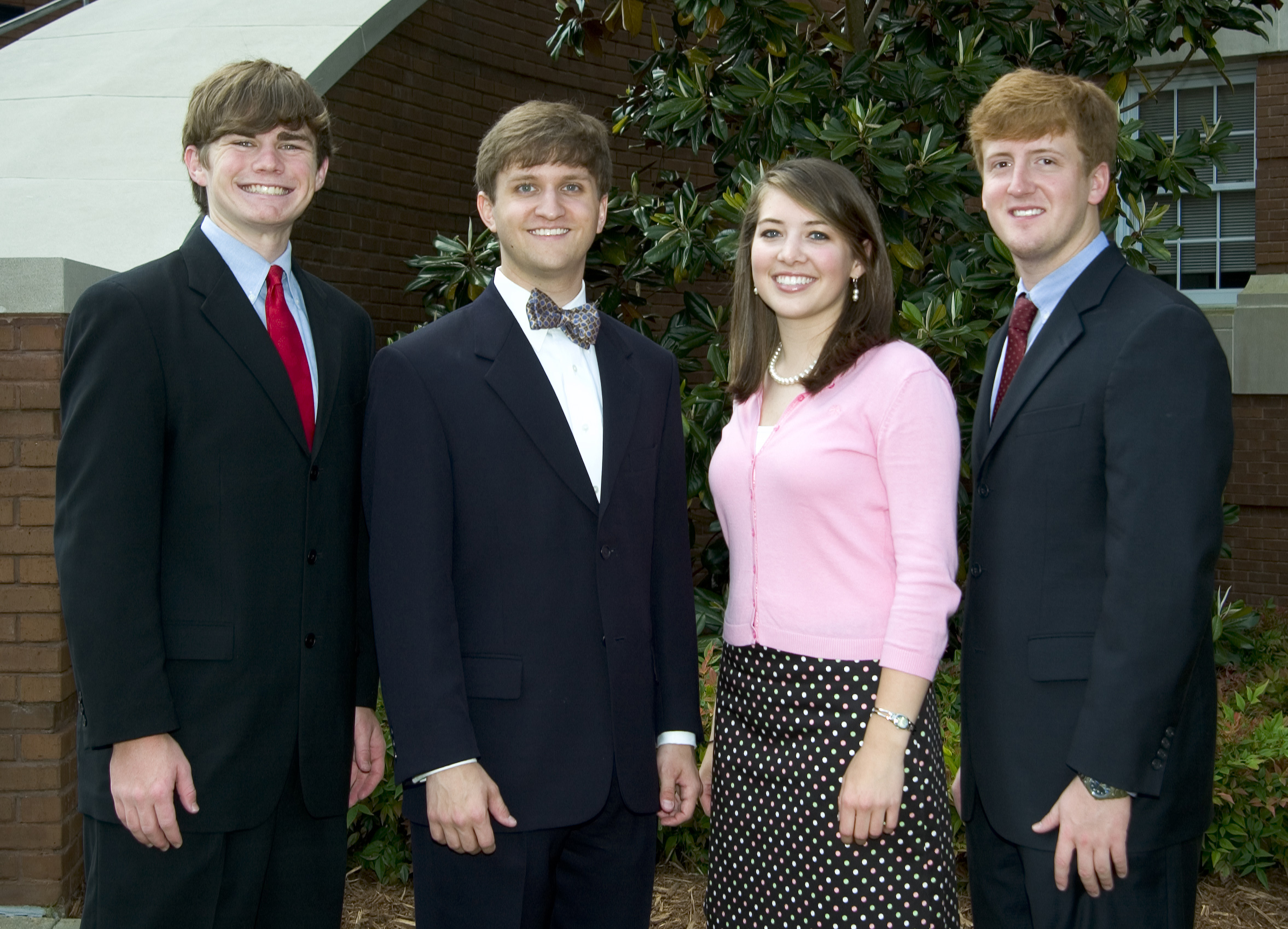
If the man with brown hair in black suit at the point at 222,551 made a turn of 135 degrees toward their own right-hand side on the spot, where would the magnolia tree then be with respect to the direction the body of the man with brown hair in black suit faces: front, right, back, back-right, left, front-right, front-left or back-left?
back-right

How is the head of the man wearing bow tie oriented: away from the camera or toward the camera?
toward the camera

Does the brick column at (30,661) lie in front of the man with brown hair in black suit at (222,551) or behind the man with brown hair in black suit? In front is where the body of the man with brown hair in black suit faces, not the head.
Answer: behind

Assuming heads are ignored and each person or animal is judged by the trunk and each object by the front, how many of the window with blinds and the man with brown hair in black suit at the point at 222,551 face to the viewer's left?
0

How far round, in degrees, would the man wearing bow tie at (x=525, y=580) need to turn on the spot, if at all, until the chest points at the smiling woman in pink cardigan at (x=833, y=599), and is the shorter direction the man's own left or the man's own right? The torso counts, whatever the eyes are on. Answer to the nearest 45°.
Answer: approximately 45° to the man's own left

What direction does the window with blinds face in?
toward the camera

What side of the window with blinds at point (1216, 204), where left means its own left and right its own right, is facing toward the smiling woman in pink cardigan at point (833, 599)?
front

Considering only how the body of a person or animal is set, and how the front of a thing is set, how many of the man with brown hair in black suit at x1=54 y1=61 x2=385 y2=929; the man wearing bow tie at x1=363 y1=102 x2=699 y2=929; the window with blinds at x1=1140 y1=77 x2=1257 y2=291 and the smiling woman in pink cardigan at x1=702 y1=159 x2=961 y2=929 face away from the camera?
0

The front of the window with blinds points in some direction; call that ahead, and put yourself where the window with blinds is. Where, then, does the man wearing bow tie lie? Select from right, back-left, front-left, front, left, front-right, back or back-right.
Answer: front

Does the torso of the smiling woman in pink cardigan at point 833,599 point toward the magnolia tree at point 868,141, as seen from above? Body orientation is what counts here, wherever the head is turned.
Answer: no

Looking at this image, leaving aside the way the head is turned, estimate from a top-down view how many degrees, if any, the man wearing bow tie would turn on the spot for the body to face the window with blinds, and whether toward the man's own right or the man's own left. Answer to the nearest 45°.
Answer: approximately 90° to the man's own left

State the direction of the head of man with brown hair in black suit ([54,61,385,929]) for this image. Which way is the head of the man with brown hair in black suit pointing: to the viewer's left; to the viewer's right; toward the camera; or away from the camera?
toward the camera

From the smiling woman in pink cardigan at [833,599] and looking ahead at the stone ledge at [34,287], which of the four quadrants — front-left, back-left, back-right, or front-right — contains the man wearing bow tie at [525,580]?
front-left

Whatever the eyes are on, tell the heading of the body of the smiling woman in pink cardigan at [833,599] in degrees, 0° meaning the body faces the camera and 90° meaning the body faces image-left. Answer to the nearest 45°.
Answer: approximately 45°

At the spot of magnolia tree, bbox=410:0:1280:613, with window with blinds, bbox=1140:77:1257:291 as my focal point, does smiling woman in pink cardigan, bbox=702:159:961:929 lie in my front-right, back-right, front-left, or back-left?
back-right

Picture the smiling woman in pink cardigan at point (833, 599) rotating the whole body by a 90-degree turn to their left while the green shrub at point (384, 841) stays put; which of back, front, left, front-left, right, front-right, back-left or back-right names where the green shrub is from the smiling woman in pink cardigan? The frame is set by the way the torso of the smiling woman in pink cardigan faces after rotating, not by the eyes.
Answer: back

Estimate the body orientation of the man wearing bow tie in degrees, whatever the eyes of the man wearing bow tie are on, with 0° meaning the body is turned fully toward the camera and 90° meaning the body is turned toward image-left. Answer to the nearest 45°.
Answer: approximately 315°
